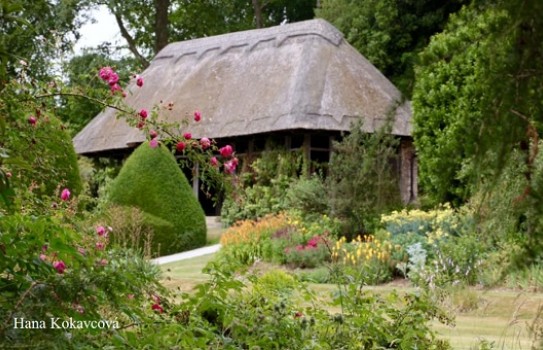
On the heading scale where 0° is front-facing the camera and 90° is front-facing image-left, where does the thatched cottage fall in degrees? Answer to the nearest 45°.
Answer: approximately 45°

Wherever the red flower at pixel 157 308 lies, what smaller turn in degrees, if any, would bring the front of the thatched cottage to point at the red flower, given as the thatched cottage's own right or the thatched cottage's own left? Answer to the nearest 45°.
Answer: approximately 45° to the thatched cottage's own left

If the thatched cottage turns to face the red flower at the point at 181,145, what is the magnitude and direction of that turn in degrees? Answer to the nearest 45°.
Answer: approximately 45° to its left

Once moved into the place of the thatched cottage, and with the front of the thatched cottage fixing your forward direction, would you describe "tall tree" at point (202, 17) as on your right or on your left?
on your right

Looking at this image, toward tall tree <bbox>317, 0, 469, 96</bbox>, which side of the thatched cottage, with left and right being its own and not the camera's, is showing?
back

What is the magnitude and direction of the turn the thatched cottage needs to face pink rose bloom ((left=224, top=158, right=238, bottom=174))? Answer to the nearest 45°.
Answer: approximately 45° to its left
